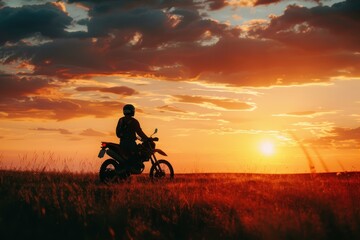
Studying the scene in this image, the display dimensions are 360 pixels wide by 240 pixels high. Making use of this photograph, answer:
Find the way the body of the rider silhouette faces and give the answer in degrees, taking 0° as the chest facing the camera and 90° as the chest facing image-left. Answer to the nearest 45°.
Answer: approximately 225°

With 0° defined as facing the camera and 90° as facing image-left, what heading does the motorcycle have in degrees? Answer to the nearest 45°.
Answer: approximately 270°
